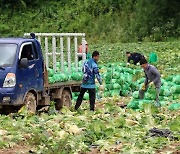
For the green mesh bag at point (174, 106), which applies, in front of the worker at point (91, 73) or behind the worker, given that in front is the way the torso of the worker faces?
in front

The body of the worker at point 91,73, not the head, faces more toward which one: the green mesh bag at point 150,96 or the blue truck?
the green mesh bag

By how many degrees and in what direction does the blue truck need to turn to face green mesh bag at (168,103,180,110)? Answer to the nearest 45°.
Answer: approximately 135° to its left

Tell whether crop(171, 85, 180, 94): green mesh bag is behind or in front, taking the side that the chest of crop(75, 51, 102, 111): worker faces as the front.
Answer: in front

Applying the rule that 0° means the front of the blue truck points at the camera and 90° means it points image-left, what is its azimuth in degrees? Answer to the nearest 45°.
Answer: approximately 45°

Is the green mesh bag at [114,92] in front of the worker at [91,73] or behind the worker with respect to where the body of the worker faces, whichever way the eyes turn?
in front

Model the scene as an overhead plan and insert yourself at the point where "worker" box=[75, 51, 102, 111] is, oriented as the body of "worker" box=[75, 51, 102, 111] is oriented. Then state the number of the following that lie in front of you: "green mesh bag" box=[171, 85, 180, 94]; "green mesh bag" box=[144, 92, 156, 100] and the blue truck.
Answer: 2

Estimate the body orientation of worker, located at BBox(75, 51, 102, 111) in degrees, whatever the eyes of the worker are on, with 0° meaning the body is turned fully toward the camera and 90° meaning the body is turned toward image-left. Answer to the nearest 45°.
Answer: approximately 225°
